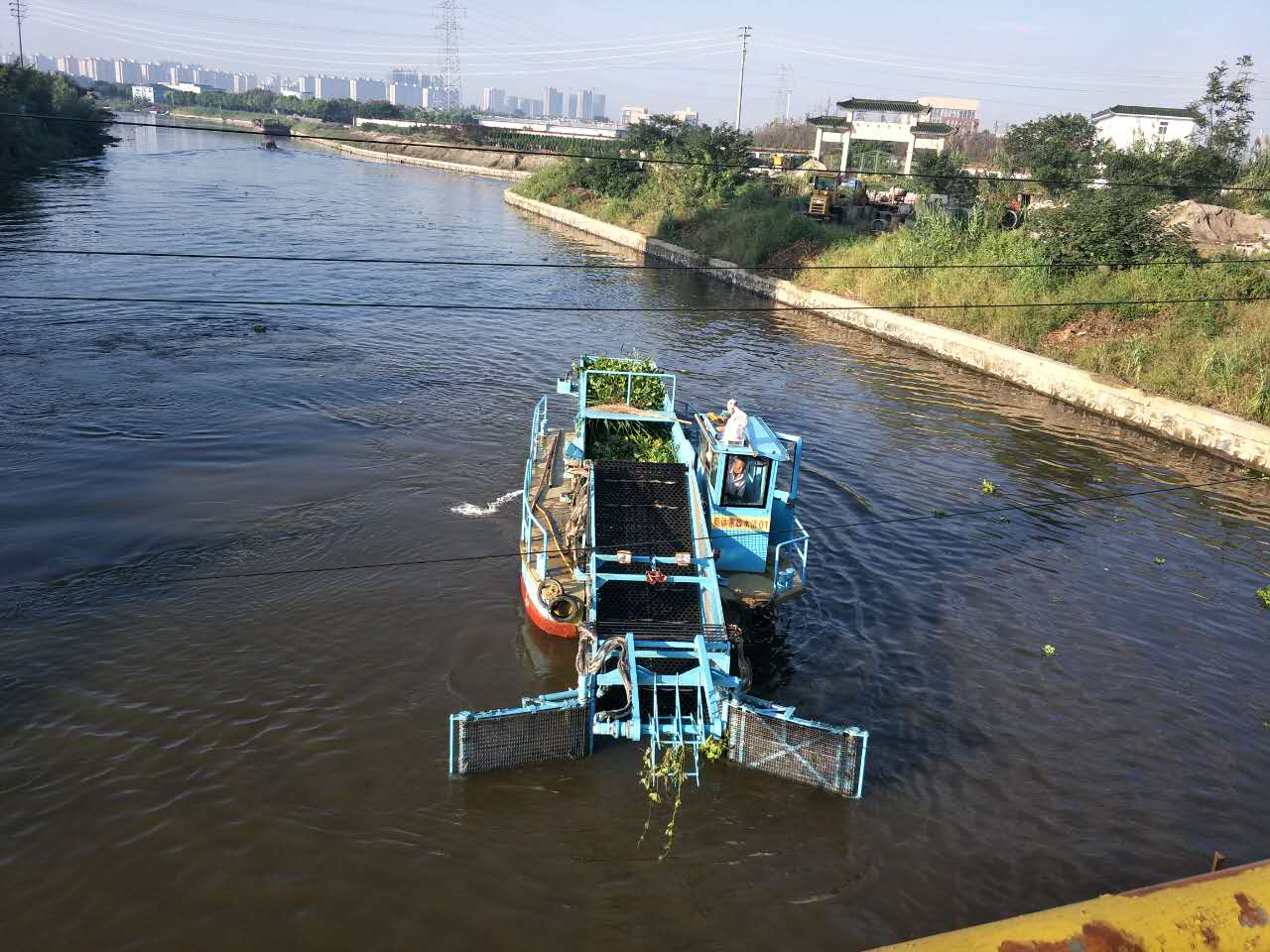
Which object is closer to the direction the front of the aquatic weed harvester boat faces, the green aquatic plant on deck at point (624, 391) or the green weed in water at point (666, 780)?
the green weed in water

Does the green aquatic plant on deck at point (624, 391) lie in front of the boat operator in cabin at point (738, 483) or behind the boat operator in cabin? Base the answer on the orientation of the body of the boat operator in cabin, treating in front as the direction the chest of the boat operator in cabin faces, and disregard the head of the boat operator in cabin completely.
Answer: behind

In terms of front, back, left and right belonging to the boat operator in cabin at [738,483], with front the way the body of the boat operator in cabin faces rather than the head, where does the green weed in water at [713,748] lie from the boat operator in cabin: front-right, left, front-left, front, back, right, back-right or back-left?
front

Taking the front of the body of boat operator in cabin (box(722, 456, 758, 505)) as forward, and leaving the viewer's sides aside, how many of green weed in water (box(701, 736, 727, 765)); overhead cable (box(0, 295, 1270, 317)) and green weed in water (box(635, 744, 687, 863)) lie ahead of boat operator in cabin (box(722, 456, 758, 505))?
2

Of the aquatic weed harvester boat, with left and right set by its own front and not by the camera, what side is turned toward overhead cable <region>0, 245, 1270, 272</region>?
back

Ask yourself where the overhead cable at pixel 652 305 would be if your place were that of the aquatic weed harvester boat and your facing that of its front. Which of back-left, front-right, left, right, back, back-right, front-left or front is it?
back

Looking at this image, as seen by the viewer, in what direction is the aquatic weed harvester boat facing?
toward the camera

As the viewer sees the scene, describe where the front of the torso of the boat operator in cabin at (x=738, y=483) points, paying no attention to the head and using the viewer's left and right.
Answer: facing the viewer
